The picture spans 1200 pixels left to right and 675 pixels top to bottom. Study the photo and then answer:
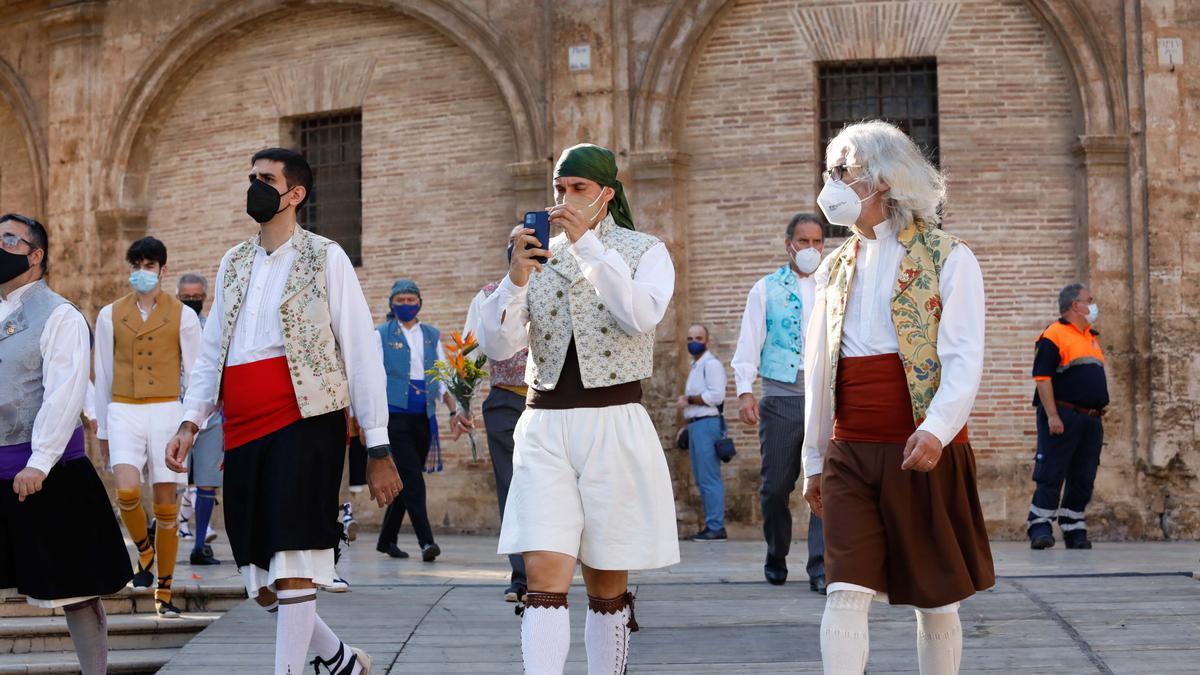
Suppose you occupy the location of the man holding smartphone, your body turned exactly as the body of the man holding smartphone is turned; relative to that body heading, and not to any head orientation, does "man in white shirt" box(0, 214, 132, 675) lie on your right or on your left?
on your right

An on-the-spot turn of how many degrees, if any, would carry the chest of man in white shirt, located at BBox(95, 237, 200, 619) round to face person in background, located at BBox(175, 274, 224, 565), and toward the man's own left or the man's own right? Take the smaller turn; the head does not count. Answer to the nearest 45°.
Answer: approximately 180°

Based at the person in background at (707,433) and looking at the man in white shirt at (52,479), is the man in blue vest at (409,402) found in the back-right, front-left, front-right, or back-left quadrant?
front-right

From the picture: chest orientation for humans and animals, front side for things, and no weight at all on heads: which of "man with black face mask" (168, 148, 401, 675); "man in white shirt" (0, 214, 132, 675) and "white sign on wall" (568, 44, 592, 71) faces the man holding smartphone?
the white sign on wall

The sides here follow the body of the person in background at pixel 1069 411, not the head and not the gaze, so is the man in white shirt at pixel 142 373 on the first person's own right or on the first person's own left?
on the first person's own right

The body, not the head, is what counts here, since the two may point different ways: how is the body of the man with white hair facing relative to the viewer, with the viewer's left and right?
facing the viewer and to the left of the viewer

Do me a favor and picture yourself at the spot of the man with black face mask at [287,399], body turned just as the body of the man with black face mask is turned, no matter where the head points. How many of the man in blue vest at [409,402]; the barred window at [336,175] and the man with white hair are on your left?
1

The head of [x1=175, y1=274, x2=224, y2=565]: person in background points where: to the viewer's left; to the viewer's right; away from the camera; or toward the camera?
toward the camera

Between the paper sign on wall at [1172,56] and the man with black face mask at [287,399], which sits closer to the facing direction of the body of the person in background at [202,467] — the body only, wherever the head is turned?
the man with black face mask

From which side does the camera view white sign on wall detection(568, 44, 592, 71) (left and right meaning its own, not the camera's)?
front

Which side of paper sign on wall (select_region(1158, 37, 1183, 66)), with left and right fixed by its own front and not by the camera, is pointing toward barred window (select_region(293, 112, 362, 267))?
right

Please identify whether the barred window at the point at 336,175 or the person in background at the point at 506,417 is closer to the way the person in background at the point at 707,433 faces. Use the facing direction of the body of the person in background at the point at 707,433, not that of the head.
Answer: the person in background

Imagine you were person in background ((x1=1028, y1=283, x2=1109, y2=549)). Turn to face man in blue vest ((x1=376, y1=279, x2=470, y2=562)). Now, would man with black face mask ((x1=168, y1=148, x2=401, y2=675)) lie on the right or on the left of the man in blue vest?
left

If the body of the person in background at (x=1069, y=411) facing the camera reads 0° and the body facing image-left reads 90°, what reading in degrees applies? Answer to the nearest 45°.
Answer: approximately 315°

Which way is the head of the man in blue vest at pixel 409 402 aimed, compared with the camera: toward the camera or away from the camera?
toward the camera
